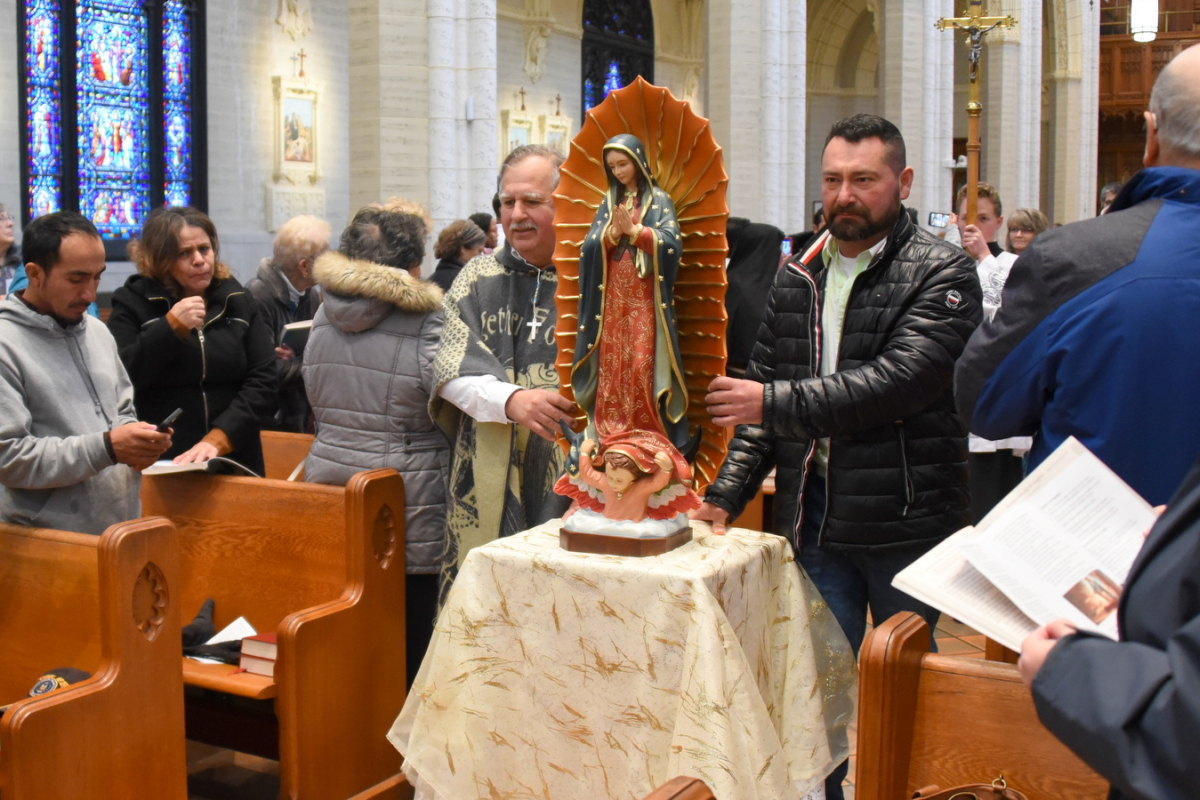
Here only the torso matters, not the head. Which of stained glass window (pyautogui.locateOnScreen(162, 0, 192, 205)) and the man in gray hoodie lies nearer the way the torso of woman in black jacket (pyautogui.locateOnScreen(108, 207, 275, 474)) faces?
the man in gray hoodie

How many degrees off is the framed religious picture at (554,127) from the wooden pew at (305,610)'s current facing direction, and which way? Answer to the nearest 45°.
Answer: approximately 135° to its right

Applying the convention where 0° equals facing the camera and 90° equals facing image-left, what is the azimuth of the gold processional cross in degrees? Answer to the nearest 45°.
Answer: approximately 0°

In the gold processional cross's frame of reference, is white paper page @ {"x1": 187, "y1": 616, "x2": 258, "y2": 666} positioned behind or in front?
in front

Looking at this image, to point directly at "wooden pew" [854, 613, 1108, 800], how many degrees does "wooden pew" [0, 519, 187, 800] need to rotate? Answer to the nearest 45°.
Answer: approximately 90° to its left

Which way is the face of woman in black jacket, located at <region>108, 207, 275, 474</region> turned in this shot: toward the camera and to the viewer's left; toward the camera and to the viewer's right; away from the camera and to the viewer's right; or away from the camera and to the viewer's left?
toward the camera and to the viewer's right

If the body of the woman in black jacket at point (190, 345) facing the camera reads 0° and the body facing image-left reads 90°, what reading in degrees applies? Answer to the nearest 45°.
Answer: approximately 0°

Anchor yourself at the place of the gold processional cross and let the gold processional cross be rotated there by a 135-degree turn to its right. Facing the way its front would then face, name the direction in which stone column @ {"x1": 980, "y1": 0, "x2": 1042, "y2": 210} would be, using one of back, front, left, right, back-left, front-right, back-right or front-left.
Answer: front-right

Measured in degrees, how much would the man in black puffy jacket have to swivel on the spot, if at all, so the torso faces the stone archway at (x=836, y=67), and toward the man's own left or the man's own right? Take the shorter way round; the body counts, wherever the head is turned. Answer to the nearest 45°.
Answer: approximately 135° to the man's own right

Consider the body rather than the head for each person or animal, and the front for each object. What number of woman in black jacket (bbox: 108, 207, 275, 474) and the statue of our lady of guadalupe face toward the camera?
2

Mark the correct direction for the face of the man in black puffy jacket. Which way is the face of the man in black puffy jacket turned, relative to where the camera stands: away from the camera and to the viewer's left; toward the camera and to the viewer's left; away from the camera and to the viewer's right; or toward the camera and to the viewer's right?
toward the camera and to the viewer's left

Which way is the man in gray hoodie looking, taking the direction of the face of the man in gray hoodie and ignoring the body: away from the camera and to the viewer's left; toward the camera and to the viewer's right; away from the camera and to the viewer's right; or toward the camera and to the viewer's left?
toward the camera and to the viewer's right

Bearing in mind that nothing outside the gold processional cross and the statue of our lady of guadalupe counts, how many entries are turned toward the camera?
2
